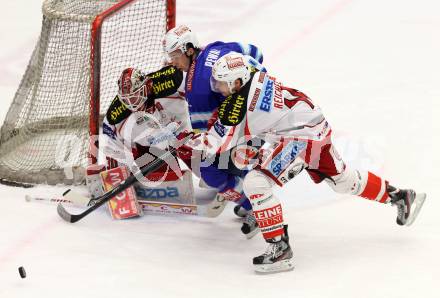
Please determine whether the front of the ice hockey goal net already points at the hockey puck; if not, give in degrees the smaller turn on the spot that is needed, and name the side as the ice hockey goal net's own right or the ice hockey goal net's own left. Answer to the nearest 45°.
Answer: approximately 45° to the ice hockey goal net's own right

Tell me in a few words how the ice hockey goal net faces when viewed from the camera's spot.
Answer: facing the viewer and to the right of the viewer

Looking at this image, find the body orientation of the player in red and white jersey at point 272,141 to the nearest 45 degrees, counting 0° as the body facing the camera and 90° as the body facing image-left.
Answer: approximately 90°

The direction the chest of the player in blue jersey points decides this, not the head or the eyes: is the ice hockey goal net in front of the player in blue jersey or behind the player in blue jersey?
in front

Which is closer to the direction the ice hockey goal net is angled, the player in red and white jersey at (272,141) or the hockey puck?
the player in red and white jersey

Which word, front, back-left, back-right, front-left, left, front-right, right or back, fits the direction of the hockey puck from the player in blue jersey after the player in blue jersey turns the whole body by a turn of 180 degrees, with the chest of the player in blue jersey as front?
back-right

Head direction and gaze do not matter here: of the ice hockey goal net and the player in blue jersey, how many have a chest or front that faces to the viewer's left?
1

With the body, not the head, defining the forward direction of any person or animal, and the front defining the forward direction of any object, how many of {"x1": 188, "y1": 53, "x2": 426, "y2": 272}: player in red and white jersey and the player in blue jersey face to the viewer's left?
2

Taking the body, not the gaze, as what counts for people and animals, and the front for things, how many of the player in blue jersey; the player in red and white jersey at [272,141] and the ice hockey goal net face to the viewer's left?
2

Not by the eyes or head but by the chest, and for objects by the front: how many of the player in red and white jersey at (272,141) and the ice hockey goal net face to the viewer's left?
1

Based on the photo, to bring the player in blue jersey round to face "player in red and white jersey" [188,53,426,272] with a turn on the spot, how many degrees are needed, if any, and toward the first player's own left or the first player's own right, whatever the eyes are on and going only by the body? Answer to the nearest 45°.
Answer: approximately 135° to the first player's own left

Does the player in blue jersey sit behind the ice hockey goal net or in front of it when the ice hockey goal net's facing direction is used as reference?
in front

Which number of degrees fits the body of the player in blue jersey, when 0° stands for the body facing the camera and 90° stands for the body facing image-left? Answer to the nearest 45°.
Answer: approximately 90°
